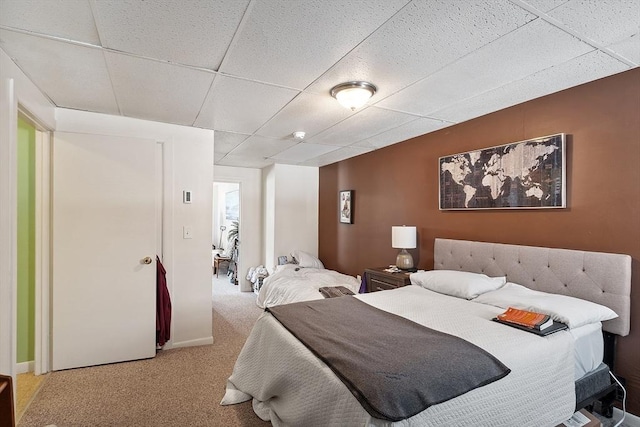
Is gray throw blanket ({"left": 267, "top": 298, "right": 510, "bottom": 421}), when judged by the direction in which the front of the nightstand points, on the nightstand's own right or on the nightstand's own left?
on the nightstand's own left

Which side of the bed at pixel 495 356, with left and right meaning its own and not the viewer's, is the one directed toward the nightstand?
right

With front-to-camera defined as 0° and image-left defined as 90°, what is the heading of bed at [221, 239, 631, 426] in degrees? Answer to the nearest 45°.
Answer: approximately 45°

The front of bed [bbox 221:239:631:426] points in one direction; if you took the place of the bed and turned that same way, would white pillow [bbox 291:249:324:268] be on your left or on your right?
on your right

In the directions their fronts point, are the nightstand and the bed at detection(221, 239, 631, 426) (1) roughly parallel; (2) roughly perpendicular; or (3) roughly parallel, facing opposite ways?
roughly parallel

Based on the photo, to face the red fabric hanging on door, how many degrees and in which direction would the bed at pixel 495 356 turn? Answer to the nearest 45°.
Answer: approximately 45° to its right

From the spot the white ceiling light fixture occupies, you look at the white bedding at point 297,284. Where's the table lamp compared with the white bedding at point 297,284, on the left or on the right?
right

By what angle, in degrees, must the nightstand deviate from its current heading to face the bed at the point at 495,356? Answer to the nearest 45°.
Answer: approximately 90° to its left

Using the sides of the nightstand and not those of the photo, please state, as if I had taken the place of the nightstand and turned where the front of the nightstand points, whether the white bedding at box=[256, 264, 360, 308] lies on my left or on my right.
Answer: on my right

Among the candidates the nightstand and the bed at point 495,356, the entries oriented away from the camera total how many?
0

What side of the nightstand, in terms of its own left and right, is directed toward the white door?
front

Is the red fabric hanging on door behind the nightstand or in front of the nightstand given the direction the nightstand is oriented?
in front

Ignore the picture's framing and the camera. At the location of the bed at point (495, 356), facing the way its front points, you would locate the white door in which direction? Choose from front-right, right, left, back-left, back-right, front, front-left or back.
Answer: front-right

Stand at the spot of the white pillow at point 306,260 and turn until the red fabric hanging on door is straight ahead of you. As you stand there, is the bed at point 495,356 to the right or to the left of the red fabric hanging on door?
left

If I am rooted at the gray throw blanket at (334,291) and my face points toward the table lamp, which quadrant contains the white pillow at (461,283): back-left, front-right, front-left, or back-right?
front-right

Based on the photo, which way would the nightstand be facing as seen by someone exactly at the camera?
facing the viewer and to the left of the viewer
